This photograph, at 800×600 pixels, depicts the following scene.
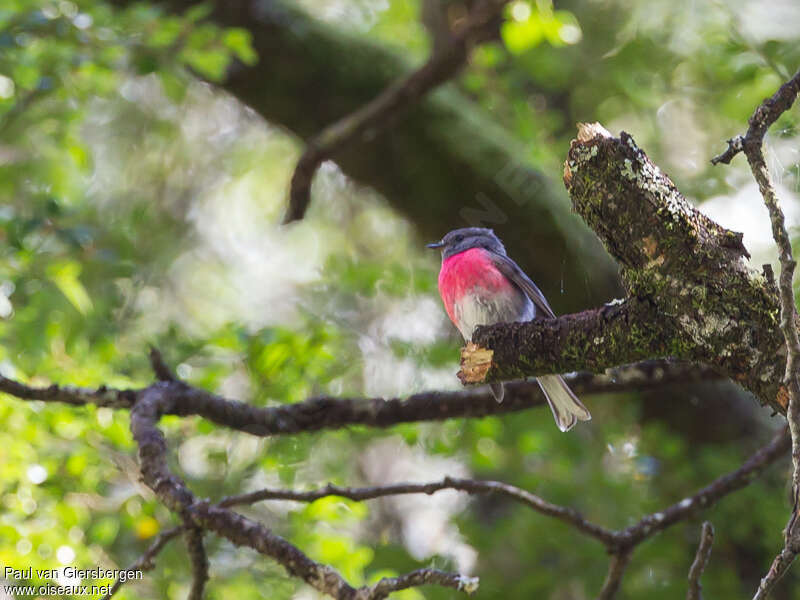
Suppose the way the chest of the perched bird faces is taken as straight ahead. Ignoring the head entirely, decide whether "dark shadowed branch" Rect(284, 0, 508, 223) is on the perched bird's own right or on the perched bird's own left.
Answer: on the perched bird's own right

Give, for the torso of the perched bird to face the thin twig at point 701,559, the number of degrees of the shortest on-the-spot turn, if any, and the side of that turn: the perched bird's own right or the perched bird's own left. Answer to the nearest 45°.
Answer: approximately 90° to the perched bird's own left

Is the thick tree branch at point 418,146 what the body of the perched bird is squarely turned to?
no

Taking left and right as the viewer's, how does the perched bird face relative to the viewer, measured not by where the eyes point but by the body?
facing the viewer and to the left of the viewer

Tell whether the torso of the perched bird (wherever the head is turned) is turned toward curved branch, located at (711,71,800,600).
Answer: no
